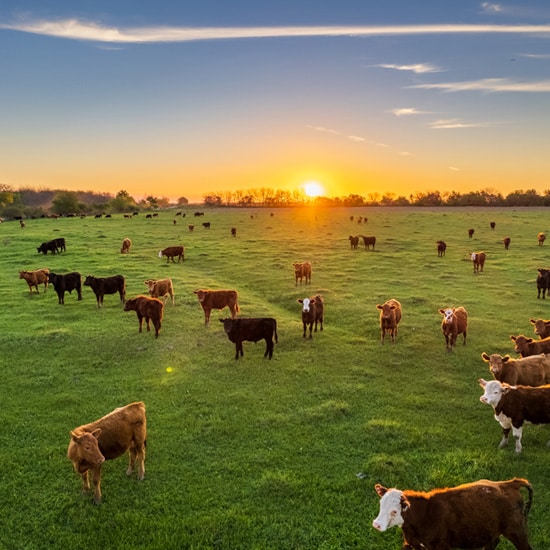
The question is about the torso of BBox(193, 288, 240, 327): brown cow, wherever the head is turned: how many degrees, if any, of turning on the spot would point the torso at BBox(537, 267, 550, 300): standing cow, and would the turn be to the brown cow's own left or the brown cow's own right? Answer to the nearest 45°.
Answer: approximately 135° to the brown cow's own left

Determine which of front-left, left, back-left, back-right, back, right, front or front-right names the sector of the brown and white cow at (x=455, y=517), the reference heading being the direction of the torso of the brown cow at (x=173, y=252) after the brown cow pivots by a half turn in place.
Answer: right

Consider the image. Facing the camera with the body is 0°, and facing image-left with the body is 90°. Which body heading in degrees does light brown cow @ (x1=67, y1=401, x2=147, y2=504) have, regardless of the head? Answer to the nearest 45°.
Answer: approximately 45°

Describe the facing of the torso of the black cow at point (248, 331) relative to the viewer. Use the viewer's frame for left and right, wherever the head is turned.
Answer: facing to the left of the viewer

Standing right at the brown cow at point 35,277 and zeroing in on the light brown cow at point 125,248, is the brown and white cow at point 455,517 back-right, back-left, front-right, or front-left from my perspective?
back-right

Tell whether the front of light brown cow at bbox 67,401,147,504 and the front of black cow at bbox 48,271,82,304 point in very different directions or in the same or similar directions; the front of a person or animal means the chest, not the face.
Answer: same or similar directions

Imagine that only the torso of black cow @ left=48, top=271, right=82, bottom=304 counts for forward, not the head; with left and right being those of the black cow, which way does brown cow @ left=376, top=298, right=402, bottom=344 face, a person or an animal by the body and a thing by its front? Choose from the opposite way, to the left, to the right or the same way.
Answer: the same way

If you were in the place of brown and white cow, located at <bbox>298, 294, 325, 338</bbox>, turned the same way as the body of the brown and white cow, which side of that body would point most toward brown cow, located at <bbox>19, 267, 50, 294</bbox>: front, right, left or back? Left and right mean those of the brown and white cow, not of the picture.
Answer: right

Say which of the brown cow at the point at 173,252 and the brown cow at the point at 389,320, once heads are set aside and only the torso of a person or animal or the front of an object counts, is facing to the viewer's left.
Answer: the brown cow at the point at 173,252

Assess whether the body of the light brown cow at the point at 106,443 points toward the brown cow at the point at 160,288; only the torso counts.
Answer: no

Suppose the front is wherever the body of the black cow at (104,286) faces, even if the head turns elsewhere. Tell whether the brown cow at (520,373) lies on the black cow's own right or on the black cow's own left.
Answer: on the black cow's own left

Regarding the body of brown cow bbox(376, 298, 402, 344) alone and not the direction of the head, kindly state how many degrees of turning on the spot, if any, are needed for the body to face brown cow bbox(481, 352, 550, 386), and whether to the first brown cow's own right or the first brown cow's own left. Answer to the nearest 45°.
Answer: approximately 45° to the first brown cow's own left

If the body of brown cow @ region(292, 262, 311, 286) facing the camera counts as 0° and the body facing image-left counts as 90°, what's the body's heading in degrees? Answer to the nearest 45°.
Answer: approximately 45°

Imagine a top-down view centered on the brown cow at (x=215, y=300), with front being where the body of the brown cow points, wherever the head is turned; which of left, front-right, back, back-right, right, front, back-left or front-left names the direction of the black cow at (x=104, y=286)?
right

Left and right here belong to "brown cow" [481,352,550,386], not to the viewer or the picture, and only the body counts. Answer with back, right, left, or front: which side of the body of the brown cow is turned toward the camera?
left

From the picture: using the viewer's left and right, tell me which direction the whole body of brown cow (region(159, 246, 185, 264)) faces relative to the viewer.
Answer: facing to the left of the viewer

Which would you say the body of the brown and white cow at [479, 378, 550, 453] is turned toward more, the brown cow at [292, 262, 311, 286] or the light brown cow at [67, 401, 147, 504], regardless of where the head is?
the light brown cow

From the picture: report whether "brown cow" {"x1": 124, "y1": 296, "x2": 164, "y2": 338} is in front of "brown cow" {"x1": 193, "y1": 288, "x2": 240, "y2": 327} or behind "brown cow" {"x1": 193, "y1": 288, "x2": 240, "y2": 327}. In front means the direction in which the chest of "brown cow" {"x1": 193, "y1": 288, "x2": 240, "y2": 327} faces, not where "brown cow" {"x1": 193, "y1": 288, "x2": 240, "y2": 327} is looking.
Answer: in front
